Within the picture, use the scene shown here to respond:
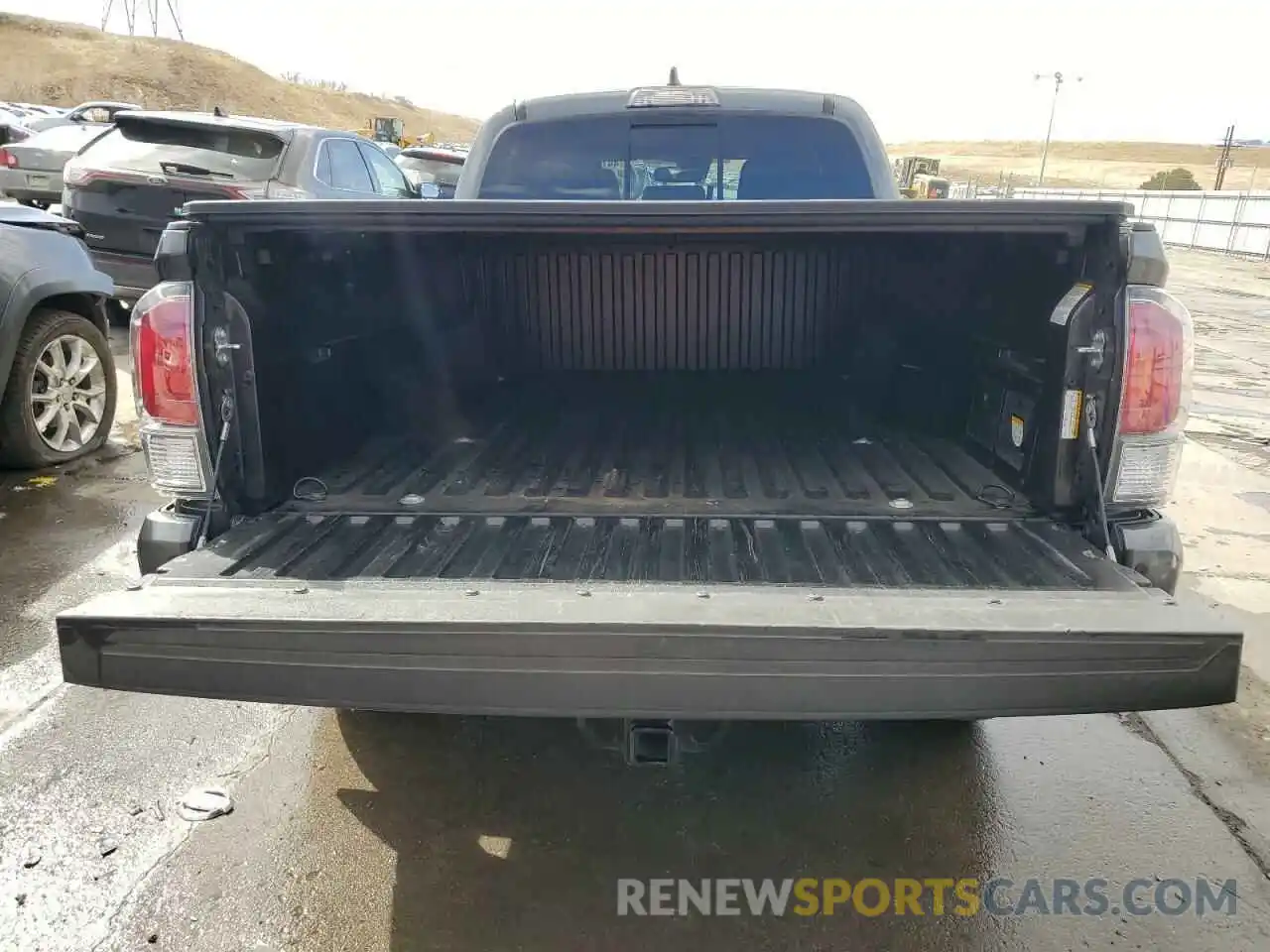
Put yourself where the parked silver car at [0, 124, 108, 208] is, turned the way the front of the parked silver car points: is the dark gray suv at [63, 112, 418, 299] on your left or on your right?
on your right

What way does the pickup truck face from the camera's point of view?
away from the camera

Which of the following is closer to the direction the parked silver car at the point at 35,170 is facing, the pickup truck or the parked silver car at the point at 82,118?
the parked silver car

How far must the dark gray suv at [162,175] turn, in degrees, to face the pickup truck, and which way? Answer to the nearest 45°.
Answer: approximately 135° to its right

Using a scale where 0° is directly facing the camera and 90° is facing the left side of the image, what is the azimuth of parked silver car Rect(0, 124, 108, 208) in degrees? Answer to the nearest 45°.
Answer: approximately 225°

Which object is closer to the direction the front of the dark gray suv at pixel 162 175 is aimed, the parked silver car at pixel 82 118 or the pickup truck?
the parked silver car

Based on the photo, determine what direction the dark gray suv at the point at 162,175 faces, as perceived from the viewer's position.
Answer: facing away from the viewer and to the right of the viewer

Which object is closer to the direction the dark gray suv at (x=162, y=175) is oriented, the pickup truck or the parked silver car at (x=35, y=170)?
the parked silver car
